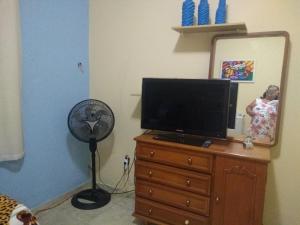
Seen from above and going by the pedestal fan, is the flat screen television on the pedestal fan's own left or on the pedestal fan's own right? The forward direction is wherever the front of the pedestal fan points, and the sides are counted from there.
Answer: on the pedestal fan's own left

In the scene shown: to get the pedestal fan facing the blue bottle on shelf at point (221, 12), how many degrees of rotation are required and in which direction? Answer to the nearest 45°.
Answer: approximately 45° to its left

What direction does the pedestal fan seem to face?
toward the camera

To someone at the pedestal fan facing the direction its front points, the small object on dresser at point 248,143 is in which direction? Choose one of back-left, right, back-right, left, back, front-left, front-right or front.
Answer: front-left

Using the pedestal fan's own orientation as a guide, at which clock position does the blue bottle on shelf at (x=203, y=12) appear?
The blue bottle on shelf is roughly at 10 o'clock from the pedestal fan.

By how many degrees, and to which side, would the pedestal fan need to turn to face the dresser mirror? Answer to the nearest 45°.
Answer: approximately 45° to its left

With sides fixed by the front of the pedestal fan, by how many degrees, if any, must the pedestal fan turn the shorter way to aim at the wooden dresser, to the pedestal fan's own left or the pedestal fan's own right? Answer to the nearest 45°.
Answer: approximately 45° to the pedestal fan's own left

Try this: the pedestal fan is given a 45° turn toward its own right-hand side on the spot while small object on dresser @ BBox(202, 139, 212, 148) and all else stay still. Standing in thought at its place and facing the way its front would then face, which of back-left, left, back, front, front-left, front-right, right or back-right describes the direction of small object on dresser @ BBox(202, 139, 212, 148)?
left
